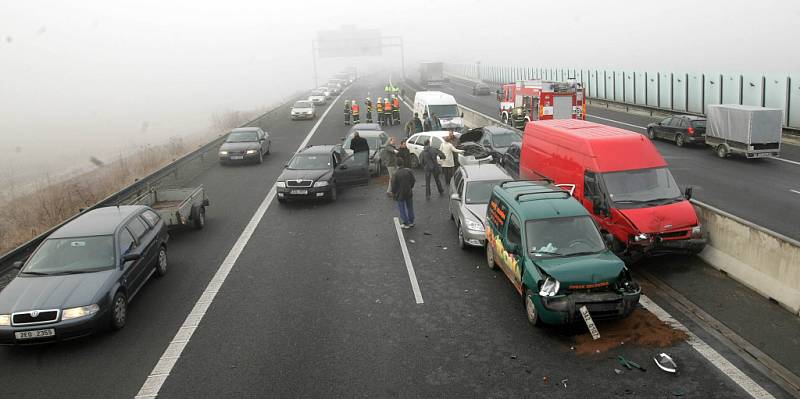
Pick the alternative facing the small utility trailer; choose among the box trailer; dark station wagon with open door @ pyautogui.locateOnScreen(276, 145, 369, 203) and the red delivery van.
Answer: the dark station wagon with open door

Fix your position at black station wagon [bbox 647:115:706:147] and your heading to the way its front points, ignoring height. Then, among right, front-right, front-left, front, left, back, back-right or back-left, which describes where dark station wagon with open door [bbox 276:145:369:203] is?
left

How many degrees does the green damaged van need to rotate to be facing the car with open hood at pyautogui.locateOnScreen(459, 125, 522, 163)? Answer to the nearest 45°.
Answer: approximately 135° to its left

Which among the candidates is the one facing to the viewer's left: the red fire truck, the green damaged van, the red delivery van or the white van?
the red fire truck

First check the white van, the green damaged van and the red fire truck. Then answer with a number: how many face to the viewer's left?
1

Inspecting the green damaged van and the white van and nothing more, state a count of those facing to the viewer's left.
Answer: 0

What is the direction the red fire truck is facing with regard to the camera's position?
facing to the left of the viewer

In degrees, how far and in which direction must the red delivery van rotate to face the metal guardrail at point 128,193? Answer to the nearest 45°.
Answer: approximately 135° to its right

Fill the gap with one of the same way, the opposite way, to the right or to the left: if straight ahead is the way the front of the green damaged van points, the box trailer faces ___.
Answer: the opposite way

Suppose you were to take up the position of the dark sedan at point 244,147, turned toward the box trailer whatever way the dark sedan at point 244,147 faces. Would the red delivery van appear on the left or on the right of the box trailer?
right

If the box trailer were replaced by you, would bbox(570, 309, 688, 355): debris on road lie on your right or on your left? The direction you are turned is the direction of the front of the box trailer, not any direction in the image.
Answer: on your left

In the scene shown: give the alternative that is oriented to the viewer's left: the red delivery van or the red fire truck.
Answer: the red fire truck

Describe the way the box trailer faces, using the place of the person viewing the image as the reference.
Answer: facing away from the viewer and to the left of the viewer

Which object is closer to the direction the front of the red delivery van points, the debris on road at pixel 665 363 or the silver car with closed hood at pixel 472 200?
the debris on road
